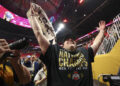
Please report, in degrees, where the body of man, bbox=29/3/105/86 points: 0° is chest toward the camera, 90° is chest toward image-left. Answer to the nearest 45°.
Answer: approximately 0°
